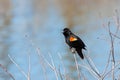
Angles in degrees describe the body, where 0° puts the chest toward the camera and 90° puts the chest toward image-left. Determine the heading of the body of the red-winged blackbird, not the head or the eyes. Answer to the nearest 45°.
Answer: approximately 90°
